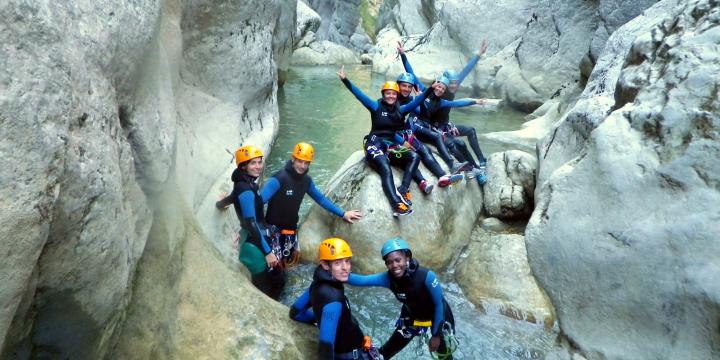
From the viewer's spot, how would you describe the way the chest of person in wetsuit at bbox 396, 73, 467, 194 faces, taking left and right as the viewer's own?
facing the viewer and to the right of the viewer

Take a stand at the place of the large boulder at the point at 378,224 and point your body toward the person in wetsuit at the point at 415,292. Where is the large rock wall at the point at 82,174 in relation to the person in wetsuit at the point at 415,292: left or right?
right

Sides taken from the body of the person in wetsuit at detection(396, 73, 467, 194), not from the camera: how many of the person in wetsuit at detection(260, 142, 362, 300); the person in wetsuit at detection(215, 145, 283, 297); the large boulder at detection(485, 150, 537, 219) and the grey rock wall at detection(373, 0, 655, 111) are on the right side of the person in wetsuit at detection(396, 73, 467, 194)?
2

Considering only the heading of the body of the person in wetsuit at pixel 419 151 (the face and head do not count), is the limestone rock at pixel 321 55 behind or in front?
behind

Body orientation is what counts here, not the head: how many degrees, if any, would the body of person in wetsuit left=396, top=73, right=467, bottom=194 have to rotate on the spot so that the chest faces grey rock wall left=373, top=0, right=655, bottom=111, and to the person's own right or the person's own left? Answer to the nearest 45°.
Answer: approximately 135° to the person's own left

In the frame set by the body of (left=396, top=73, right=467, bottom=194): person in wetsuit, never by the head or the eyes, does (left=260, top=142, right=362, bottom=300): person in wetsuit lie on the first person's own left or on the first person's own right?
on the first person's own right

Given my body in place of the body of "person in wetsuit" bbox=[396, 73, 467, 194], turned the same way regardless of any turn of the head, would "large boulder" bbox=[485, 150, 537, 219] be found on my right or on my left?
on my left

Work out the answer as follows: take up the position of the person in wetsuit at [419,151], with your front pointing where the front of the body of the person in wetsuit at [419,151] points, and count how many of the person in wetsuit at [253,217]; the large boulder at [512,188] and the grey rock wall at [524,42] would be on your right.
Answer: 1

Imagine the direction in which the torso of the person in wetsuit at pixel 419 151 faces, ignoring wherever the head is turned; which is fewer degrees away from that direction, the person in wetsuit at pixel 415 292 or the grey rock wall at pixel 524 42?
the person in wetsuit

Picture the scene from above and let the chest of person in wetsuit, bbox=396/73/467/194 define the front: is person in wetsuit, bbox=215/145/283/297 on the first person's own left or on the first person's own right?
on the first person's own right

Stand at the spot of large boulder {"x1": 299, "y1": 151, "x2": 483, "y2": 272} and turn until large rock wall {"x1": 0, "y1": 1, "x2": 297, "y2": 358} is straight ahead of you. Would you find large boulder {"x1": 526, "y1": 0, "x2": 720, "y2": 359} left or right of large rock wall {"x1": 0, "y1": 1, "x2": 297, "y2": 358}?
left
